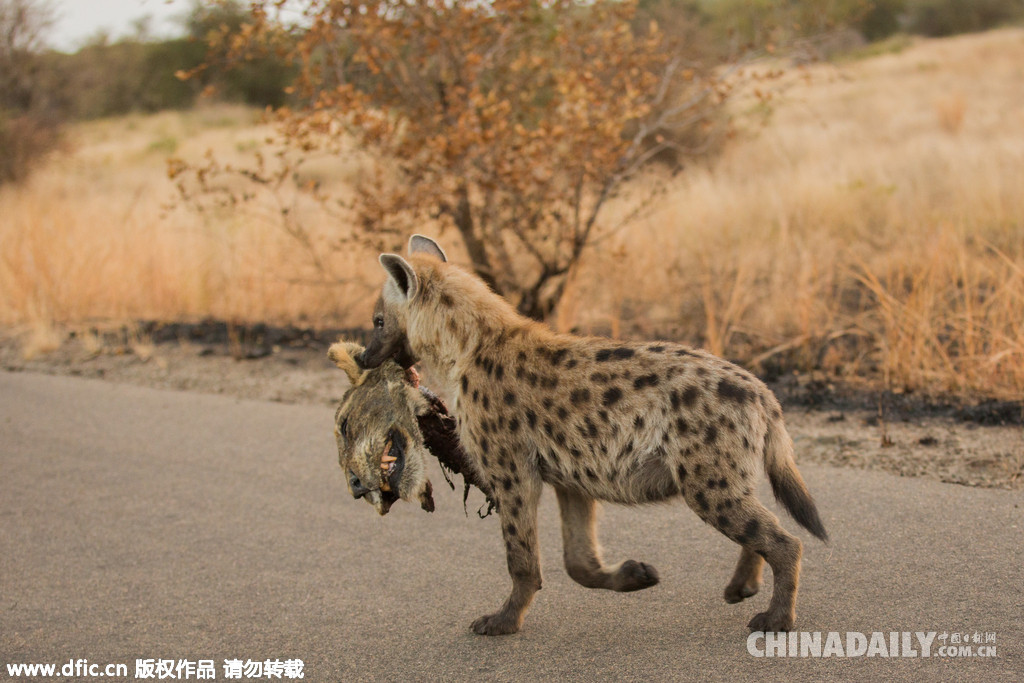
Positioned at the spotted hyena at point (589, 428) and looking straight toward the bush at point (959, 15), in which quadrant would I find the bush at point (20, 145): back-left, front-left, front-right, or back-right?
front-left

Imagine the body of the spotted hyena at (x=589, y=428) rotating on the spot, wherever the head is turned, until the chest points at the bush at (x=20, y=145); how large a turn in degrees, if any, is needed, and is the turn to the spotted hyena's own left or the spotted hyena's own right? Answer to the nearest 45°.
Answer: approximately 45° to the spotted hyena's own right

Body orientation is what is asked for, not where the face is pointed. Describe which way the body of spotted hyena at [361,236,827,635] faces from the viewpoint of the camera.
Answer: to the viewer's left

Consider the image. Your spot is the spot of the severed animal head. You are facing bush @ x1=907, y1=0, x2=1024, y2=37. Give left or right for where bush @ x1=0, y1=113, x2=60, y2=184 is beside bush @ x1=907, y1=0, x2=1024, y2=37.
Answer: left

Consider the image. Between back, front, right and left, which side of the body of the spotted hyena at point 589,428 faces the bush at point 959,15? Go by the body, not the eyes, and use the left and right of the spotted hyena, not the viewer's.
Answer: right
